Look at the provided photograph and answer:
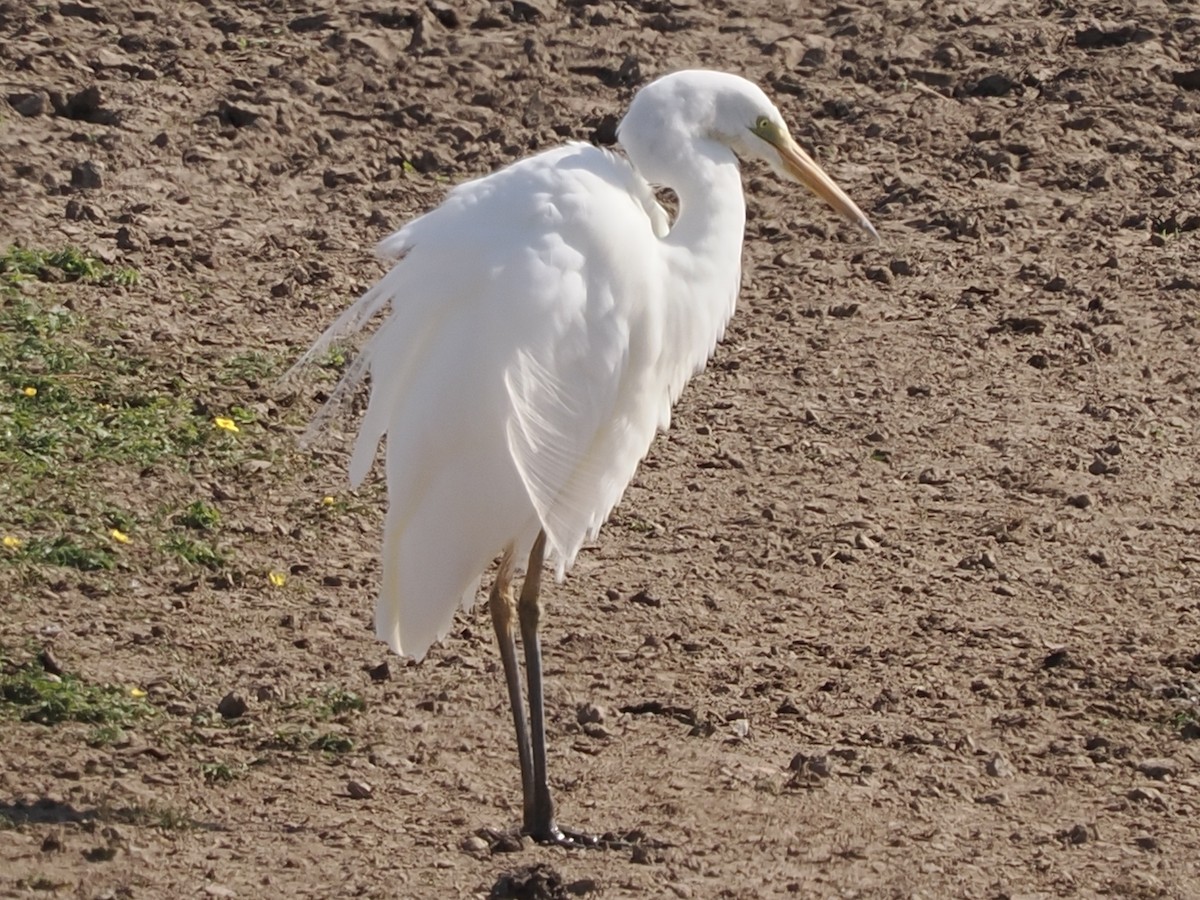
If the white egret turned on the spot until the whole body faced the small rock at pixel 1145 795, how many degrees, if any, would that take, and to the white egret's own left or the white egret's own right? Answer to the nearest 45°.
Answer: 0° — it already faces it

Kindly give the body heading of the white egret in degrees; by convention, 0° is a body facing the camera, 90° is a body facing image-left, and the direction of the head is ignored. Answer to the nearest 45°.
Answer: approximately 270°

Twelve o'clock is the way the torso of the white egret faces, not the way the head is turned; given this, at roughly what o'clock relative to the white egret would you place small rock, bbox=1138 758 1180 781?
The small rock is roughly at 12 o'clock from the white egret.

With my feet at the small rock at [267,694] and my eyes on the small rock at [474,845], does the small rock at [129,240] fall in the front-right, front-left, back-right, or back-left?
back-left

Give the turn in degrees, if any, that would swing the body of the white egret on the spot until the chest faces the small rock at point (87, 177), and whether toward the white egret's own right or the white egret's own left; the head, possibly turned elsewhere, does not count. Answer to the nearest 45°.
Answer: approximately 135° to the white egret's own left

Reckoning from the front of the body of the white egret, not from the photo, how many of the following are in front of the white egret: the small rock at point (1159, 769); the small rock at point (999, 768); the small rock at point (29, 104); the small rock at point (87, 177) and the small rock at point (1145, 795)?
3

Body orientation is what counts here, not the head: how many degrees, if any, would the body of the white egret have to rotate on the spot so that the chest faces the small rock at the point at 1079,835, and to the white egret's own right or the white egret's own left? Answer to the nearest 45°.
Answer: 0° — it already faces it

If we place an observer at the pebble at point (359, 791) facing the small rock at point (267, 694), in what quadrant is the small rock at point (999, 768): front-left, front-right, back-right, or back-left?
back-right

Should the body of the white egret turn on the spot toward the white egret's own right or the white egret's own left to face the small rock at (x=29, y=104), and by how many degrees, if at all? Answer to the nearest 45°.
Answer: approximately 135° to the white egret's own left
